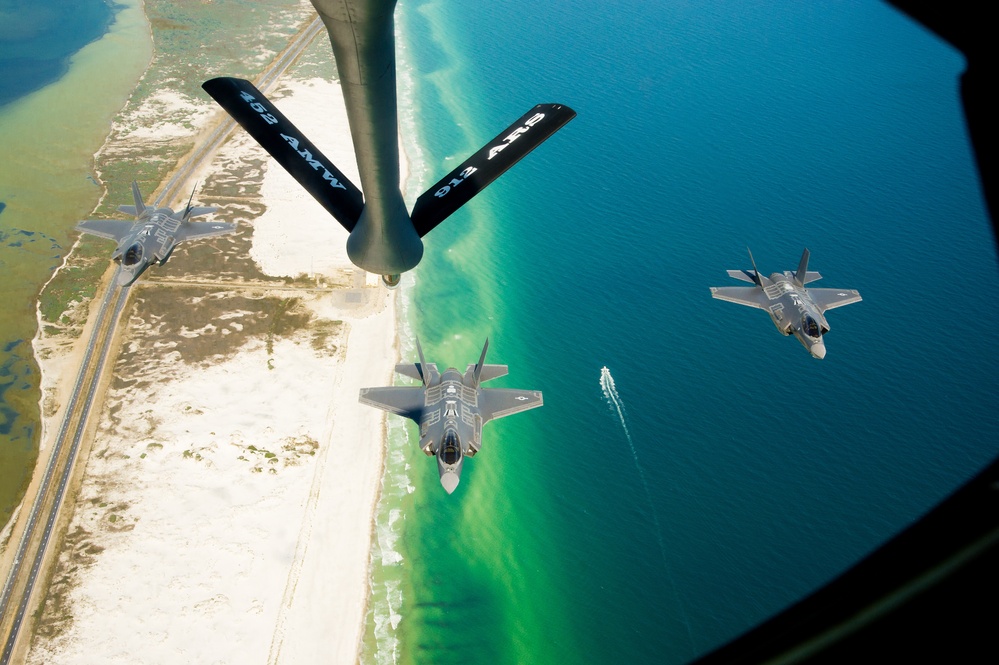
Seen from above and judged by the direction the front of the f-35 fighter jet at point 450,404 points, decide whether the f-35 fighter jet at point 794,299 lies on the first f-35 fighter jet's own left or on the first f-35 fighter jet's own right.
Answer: on the first f-35 fighter jet's own left

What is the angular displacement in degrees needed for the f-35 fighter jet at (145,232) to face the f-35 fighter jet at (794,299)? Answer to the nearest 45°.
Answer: approximately 90° to its left

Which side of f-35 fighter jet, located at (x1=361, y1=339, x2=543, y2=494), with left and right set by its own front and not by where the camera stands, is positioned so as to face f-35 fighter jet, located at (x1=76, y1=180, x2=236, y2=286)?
right

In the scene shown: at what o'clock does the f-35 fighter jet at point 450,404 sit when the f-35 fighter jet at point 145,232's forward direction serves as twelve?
the f-35 fighter jet at point 450,404 is roughly at 9 o'clock from the f-35 fighter jet at point 145,232.
